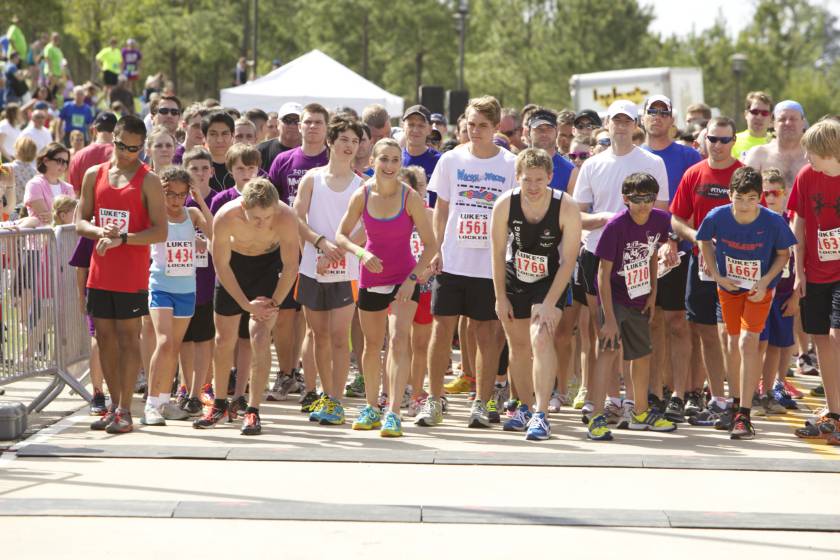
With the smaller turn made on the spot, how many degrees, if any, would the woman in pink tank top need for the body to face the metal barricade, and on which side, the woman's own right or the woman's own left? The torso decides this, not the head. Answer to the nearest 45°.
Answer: approximately 90° to the woman's own right

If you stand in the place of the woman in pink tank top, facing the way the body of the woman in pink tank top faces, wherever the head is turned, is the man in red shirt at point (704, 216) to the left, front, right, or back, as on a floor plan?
left

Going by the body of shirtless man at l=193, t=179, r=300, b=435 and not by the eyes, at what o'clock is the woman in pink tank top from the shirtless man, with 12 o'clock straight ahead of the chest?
The woman in pink tank top is roughly at 9 o'clock from the shirtless man.

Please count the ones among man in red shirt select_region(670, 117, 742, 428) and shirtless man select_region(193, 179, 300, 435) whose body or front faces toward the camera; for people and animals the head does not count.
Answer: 2

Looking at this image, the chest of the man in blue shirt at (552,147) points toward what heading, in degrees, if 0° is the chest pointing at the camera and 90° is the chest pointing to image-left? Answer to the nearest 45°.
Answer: approximately 0°

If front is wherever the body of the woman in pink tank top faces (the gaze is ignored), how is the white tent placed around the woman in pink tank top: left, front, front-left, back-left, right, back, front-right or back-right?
back

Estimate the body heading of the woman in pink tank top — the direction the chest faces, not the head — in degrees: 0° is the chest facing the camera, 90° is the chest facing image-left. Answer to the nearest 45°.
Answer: approximately 0°
